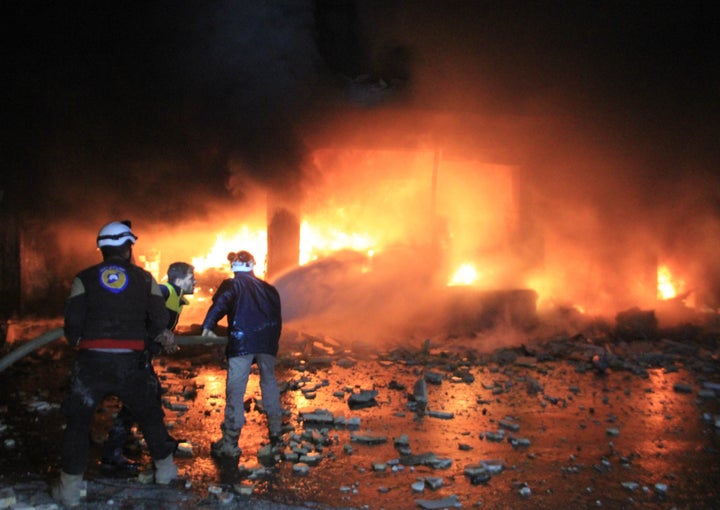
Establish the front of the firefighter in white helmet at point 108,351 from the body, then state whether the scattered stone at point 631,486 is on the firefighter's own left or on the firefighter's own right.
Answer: on the firefighter's own right

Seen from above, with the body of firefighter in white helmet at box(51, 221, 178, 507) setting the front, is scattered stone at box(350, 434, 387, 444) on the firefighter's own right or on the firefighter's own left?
on the firefighter's own right

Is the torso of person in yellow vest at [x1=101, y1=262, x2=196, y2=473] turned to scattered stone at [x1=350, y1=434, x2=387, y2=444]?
yes

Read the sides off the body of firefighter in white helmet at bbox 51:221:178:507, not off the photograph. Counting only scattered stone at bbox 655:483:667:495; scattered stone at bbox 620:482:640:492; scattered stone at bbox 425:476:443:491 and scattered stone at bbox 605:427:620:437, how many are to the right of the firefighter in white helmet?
4

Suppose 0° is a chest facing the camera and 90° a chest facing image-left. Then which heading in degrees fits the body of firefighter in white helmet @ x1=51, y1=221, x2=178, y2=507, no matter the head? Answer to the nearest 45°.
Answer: approximately 180°
